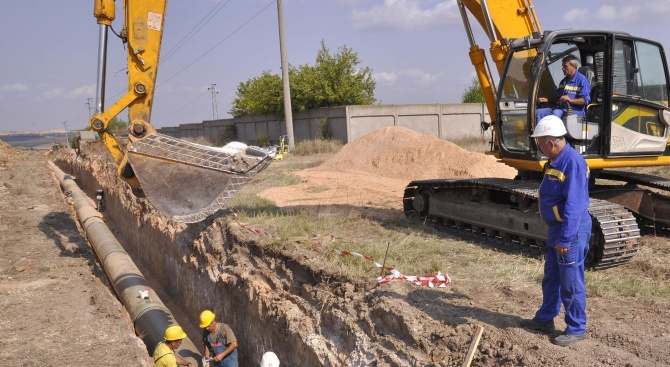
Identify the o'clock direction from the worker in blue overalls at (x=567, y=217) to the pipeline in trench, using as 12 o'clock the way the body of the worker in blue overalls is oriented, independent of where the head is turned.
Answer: The pipeline in trench is roughly at 1 o'clock from the worker in blue overalls.

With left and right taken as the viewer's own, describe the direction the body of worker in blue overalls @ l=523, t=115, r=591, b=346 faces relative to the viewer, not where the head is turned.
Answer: facing to the left of the viewer

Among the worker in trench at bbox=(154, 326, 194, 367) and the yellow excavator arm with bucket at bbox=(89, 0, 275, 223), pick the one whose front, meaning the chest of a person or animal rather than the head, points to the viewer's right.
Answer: the worker in trench

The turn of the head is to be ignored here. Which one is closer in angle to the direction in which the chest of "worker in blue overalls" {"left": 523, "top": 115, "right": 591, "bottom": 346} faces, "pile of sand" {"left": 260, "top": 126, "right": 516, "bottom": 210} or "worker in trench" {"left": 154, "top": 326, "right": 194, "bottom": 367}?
the worker in trench

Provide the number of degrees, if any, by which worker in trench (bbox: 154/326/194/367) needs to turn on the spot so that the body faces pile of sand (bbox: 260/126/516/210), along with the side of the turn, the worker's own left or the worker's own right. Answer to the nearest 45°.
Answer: approximately 45° to the worker's own left

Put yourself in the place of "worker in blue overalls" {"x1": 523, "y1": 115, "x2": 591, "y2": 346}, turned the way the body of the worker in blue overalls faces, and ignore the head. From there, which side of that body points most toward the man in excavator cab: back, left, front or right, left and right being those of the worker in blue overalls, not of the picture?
right

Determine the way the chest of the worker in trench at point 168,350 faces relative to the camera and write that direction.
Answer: to the viewer's right
